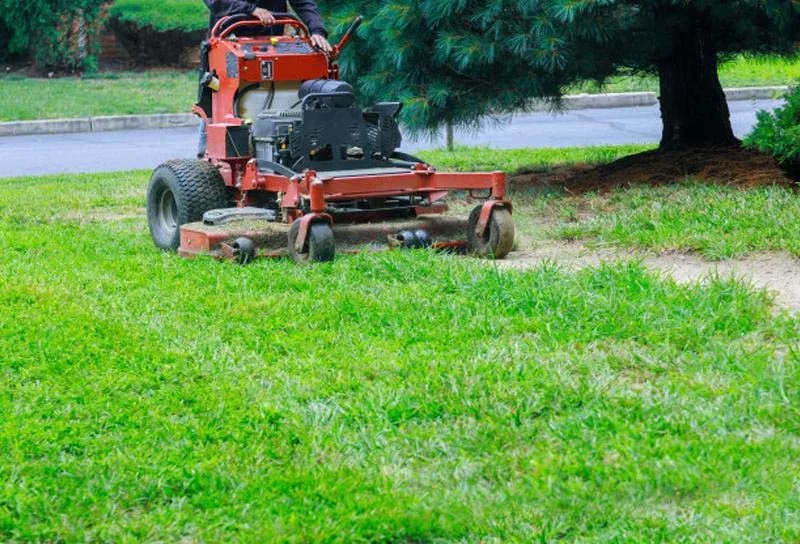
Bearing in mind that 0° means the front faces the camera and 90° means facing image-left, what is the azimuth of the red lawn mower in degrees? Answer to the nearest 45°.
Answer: approximately 315°

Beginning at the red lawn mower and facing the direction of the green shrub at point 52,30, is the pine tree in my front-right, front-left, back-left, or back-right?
front-right

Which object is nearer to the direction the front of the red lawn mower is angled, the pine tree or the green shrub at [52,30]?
the pine tree

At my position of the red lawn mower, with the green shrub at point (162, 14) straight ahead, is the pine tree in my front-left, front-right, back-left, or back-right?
front-right

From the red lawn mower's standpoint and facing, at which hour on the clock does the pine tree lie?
The pine tree is roughly at 9 o'clock from the red lawn mower.

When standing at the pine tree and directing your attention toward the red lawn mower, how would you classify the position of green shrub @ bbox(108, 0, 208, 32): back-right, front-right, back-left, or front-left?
back-right

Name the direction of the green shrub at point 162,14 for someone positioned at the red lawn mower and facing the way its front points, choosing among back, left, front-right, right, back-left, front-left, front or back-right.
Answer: back-left

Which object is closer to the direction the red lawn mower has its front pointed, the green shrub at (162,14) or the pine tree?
the pine tree

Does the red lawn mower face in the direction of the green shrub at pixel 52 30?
no
